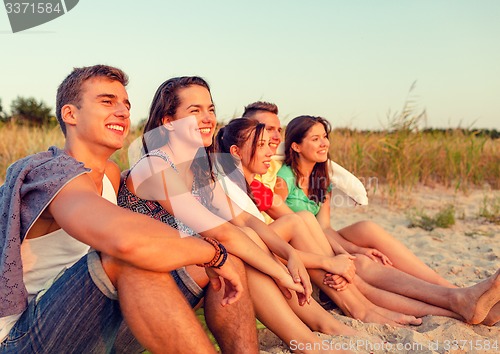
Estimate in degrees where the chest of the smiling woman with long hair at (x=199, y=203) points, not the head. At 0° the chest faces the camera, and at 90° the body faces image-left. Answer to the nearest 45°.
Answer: approximately 315°
